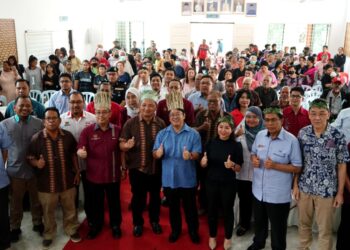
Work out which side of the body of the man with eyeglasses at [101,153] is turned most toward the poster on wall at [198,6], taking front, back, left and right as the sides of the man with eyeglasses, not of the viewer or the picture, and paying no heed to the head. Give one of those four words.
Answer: back

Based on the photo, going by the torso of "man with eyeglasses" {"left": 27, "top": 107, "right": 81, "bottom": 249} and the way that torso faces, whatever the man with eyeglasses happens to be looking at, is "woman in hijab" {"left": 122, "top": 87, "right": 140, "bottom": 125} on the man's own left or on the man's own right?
on the man's own left

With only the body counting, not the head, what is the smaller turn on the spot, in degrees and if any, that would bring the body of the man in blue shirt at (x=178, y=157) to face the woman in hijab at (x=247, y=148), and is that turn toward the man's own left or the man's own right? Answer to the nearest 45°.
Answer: approximately 90° to the man's own left

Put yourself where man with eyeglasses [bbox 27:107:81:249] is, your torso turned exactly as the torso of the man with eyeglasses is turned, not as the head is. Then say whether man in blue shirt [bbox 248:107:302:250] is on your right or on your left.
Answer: on your left

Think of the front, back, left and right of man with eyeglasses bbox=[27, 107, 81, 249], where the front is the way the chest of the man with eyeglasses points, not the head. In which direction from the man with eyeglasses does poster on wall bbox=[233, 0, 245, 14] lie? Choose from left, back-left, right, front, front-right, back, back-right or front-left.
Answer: back-left

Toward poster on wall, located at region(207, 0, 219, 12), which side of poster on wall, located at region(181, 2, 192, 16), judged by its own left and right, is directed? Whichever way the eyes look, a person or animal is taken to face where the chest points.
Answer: left
